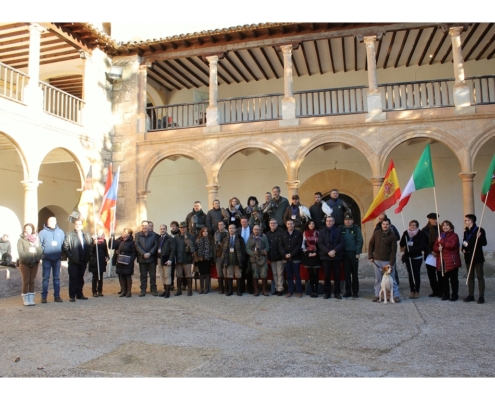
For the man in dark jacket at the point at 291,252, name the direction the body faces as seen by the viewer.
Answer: toward the camera

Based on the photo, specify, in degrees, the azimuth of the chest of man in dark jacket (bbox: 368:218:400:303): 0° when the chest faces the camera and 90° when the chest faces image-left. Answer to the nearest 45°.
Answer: approximately 0°

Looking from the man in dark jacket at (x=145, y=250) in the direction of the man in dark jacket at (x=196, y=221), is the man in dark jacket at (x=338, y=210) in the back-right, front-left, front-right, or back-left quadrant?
front-right

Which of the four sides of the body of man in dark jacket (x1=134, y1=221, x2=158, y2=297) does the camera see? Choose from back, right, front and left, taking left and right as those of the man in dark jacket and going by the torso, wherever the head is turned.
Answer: front

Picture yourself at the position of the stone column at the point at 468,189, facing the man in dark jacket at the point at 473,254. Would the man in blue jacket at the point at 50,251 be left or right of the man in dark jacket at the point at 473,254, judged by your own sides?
right

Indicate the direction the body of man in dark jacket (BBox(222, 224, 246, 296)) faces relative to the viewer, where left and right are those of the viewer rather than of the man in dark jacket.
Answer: facing the viewer

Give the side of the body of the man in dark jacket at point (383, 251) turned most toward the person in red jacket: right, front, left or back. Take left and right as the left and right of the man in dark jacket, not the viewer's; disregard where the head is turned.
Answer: left

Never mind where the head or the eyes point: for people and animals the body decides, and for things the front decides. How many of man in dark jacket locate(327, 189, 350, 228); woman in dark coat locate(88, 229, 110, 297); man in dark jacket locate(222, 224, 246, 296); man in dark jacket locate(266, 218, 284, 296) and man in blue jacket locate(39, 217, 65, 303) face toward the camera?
5

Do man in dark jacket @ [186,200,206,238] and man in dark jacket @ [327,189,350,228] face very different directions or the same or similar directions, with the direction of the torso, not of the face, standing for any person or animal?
same or similar directions

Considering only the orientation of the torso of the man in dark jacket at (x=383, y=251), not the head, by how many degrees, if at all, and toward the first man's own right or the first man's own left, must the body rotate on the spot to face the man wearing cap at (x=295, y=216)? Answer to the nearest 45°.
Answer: approximately 90° to the first man's own right

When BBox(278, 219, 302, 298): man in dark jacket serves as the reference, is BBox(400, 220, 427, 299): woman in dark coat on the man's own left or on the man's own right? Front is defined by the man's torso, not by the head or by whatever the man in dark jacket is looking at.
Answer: on the man's own left

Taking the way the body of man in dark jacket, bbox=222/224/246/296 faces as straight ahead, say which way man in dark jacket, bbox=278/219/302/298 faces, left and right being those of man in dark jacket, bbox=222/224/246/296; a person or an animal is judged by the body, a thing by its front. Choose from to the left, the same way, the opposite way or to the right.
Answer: the same way

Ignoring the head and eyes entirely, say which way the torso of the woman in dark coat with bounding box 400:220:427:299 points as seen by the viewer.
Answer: toward the camera

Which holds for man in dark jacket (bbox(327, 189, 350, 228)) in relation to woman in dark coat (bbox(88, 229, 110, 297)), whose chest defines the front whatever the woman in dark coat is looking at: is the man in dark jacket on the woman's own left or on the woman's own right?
on the woman's own left

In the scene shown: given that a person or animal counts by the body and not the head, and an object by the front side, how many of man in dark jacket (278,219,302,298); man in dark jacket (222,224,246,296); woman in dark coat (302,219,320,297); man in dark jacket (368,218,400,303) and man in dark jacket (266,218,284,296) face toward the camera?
5

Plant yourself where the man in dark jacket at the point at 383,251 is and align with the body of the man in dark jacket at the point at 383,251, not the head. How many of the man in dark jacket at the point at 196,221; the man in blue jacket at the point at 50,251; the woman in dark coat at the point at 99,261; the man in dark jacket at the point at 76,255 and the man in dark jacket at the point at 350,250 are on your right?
5

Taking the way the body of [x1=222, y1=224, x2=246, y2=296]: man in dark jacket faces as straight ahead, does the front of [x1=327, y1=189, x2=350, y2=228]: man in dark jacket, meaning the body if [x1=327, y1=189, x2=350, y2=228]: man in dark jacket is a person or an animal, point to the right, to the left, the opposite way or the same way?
the same way

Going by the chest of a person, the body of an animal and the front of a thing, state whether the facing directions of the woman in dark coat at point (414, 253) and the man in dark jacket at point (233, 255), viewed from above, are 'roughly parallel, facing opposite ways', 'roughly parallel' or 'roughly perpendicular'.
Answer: roughly parallel
